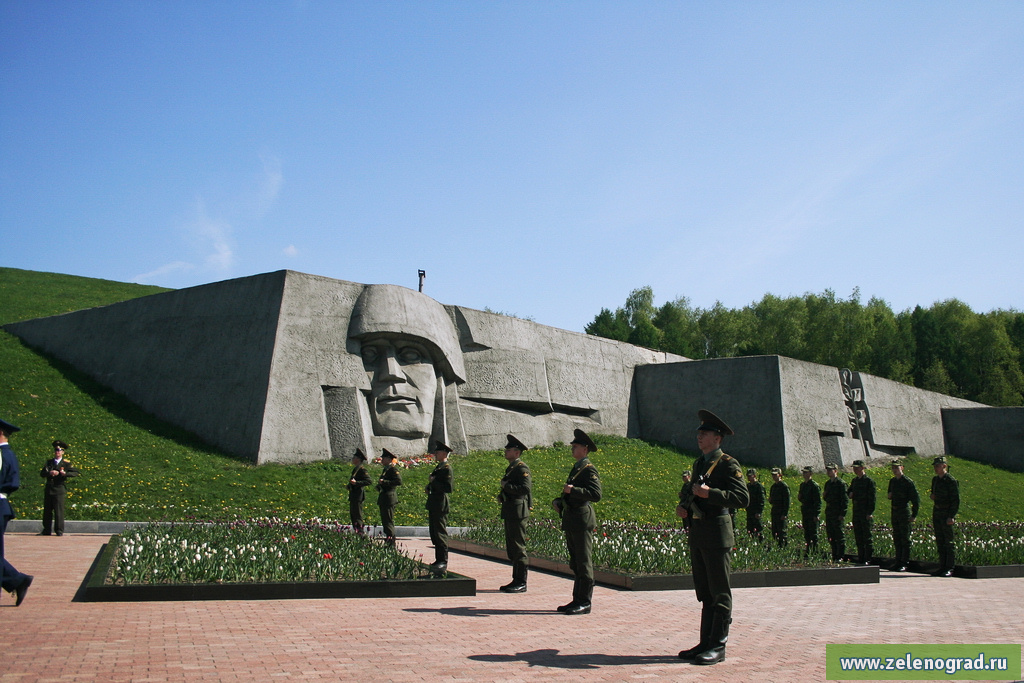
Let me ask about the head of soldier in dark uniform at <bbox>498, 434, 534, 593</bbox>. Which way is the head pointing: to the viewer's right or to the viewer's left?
to the viewer's left

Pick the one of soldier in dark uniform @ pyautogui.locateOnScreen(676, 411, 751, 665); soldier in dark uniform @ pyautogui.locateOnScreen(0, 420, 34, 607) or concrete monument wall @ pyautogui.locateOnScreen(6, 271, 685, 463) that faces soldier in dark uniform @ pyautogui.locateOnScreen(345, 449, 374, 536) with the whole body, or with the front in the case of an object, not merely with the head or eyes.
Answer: the concrete monument wall

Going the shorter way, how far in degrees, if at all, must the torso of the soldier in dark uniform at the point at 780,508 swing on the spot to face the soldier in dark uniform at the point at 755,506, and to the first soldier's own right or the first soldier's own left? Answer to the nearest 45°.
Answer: approximately 90° to the first soldier's own right

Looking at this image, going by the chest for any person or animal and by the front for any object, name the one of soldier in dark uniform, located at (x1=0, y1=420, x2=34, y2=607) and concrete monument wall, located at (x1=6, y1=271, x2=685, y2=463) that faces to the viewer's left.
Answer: the soldier in dark uniform

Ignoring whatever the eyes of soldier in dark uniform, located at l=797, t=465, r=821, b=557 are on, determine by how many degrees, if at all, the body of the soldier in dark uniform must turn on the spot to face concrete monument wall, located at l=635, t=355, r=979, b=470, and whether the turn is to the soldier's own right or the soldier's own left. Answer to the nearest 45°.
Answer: approximately 135° to the soldier's own right

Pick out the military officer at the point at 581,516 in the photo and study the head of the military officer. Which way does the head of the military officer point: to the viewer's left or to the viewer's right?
to the viewer's left

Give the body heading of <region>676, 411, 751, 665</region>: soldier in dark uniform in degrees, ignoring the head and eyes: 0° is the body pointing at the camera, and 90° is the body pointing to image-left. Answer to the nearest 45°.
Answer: approximately 45°

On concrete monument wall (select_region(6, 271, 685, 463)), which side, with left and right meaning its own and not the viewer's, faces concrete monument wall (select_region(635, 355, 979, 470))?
left
